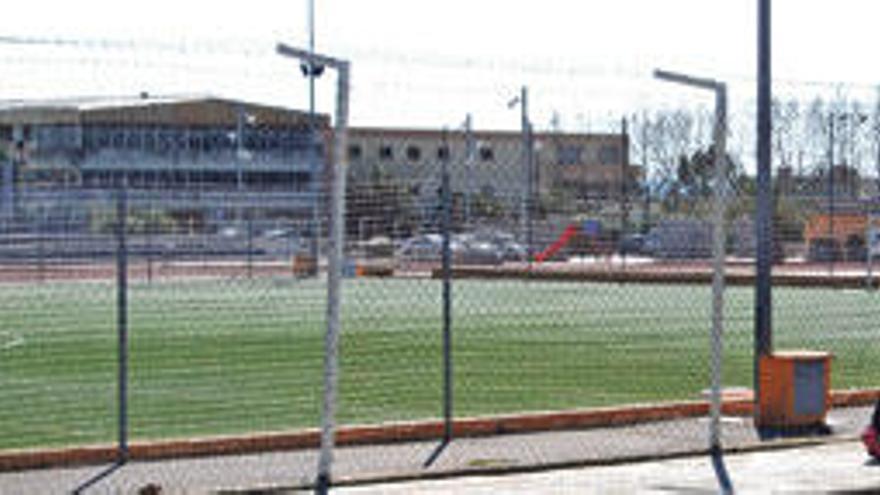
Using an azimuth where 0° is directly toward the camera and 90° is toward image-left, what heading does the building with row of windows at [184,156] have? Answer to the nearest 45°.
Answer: approximately 0°

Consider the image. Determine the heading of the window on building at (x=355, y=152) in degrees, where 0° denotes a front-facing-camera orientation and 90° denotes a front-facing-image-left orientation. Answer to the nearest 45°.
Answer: approximately 0°

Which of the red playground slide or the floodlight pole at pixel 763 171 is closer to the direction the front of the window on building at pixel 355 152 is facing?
the floodlight pole

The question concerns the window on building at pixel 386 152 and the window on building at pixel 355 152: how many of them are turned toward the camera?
2
